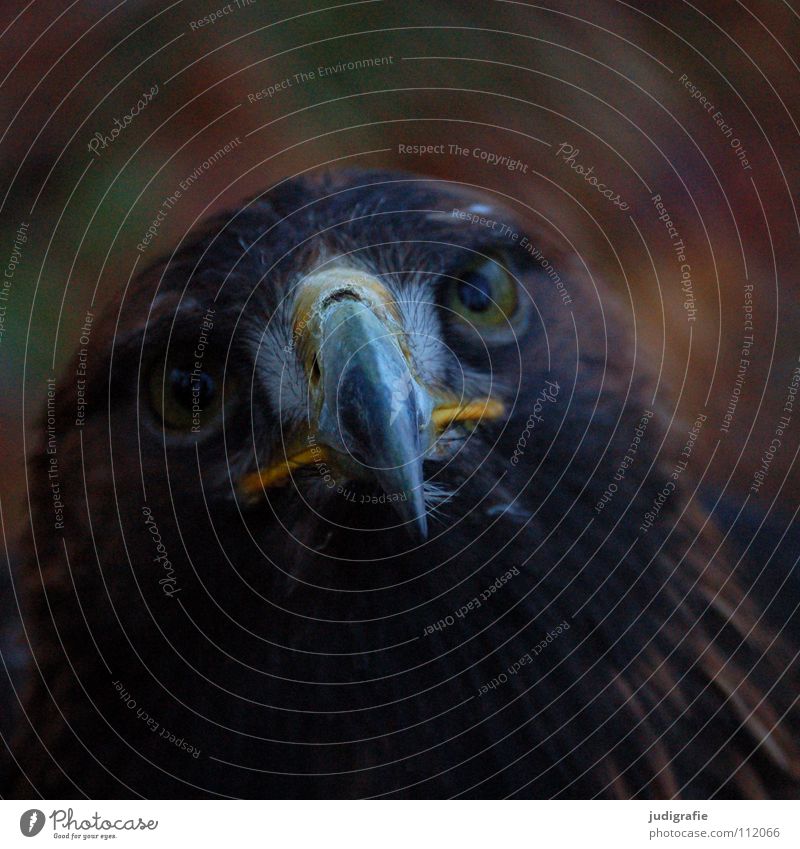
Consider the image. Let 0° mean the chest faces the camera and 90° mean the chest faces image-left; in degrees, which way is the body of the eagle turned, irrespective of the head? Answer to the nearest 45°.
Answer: approximately 0°
